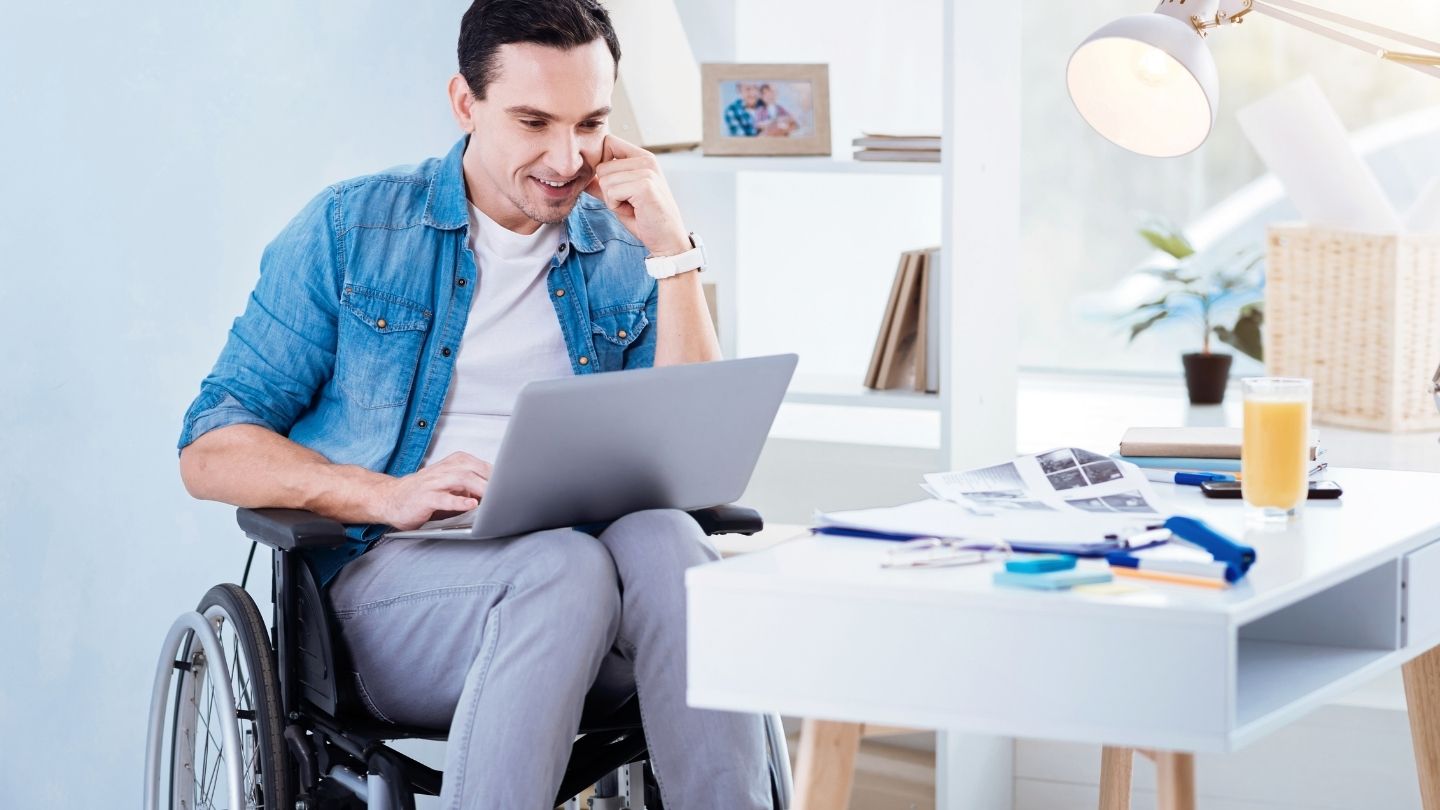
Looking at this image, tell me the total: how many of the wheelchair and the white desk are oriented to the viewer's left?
0

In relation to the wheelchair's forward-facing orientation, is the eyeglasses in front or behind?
in front

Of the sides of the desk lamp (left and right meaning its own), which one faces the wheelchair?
front

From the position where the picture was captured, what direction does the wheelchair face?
facing the viewer and to the right of the viewer

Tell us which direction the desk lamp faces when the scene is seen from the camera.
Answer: facing the viewer and to the left of the viewer

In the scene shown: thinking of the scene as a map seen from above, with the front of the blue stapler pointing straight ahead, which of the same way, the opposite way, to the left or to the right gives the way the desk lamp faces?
to the left

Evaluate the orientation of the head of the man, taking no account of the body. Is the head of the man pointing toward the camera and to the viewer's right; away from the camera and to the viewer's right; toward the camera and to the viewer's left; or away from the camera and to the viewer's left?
toward the camera and to the viewer's right

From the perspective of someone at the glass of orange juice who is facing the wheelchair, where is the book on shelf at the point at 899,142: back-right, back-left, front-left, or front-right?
front-right

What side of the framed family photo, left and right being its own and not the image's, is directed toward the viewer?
front

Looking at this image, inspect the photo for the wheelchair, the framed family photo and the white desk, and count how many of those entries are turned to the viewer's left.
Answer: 0
